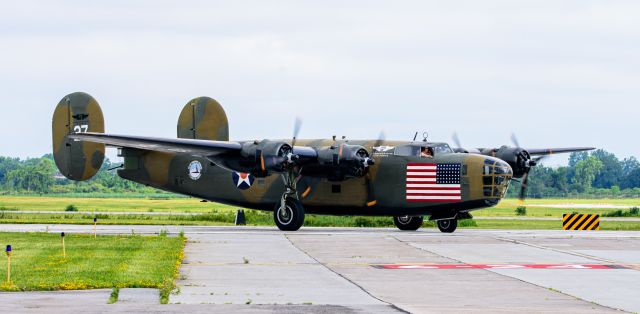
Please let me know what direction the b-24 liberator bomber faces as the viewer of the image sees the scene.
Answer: facing the viewer and to the right of the viewer

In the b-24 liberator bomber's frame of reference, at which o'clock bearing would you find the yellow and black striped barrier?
The yellow and black striped barrier is roughly at 10 o'clock from the b-24 liberator bomber.
